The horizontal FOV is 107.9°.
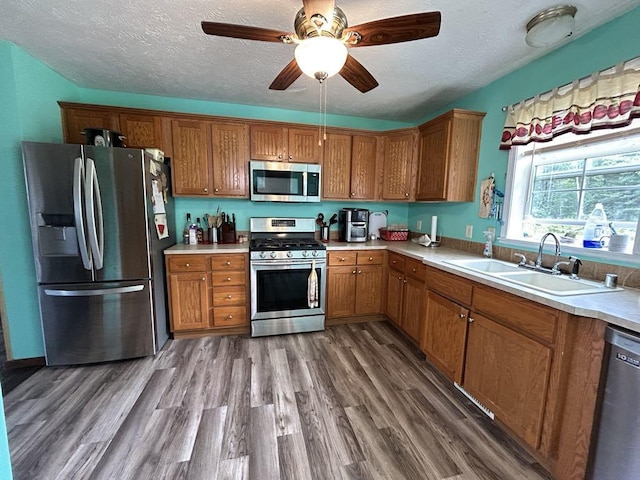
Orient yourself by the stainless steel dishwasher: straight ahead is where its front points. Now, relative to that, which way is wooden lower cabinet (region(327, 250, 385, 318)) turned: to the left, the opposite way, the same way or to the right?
to the left

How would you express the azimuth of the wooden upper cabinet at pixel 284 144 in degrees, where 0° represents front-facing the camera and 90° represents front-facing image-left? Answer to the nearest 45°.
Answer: approximately 0°

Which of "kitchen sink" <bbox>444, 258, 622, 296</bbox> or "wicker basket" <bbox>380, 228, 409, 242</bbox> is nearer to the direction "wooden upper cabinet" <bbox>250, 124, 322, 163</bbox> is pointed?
the kitchen sink

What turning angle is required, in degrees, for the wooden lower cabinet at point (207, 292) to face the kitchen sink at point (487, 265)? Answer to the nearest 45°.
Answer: approximately 45° to its left

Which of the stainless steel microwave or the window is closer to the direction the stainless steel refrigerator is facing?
the window

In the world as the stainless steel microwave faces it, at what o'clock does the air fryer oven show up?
The air fryer oven is roughly at 9 o'clock from the stainless steel microwave.

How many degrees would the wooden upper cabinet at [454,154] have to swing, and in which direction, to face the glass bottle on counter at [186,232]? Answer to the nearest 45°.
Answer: approximately 45° to its right
